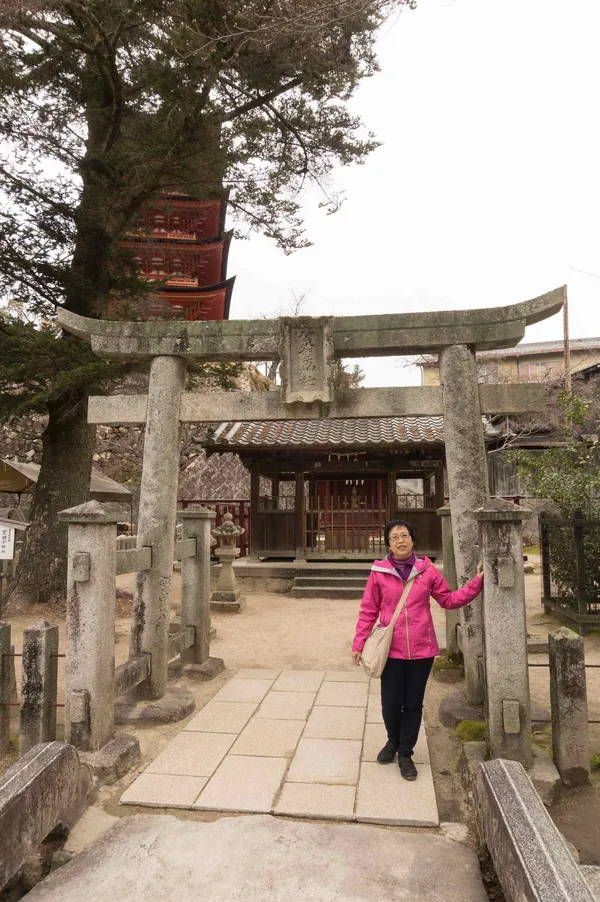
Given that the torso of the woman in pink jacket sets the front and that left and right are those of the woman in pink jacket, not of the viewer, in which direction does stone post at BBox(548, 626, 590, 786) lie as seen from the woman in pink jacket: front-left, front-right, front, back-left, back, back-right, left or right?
left

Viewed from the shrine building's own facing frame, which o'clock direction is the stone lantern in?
The stone lantern is roughly at 1 o'clock from the shrine building.

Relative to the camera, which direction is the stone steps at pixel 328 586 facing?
toward the camera

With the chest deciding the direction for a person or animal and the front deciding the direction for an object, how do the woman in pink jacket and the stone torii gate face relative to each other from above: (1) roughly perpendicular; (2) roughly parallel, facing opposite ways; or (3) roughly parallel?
roughly parallel

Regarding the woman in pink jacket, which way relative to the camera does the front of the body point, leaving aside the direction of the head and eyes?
toward the camera

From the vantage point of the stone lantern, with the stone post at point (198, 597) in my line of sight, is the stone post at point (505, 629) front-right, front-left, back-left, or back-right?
front-left

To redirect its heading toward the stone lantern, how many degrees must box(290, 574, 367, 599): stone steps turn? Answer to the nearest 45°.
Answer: approximately 45° to its right

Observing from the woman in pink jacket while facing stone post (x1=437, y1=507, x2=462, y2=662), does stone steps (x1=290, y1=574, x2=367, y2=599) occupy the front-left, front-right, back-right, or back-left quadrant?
front-left

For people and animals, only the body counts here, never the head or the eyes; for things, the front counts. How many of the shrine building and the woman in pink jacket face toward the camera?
2

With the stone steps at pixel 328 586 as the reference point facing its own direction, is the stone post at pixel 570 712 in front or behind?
in front

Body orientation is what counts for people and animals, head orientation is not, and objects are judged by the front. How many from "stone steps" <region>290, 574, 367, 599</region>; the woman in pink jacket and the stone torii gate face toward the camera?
3

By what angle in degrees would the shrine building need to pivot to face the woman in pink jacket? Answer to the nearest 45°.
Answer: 0° — it already faces them

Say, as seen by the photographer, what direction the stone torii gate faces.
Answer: facing the viewer

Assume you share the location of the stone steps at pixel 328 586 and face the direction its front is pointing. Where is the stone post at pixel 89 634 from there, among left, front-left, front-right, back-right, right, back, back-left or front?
front
